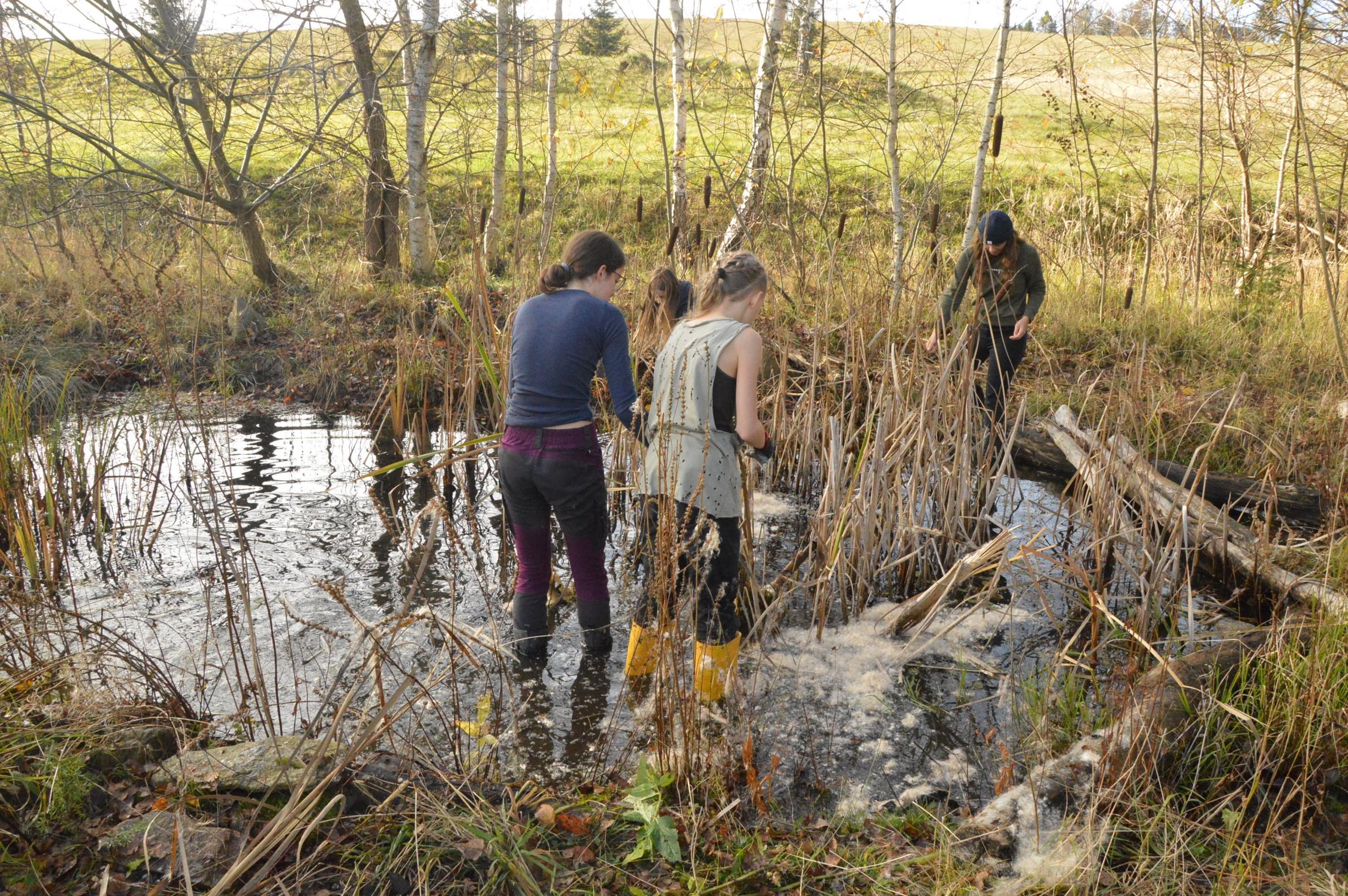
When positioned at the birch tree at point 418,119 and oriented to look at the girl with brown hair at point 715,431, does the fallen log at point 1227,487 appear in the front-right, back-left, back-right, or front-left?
front-left

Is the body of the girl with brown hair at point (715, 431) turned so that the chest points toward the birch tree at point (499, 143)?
no

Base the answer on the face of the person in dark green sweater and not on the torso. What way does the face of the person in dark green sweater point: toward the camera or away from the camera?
toward the camera

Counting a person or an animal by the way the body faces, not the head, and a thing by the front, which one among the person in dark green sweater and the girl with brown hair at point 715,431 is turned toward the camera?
the person in dark green sweater

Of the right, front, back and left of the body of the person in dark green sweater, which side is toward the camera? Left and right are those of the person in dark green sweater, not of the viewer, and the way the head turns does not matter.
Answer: front

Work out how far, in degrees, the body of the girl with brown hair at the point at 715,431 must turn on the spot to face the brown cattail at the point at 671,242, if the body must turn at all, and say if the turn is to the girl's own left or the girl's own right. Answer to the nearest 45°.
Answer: approximately 45° to the girl's own left

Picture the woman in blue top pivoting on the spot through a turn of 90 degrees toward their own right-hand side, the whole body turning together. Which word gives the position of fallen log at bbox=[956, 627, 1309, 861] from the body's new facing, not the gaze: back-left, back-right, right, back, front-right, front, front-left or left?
front

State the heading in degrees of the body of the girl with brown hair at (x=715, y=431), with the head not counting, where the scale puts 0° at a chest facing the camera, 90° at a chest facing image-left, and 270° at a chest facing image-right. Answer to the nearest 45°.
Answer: approximately 225°

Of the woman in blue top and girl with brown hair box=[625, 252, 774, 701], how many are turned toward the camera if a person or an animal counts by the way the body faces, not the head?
0

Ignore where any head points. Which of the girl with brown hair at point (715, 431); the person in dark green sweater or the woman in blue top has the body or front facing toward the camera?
the person in dark green sweater

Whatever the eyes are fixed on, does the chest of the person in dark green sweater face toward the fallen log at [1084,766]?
yes

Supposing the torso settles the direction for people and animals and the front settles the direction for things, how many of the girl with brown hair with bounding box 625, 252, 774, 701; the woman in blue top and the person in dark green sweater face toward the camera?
1

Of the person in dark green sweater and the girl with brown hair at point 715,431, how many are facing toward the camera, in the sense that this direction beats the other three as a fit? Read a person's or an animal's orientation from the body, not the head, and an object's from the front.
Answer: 1

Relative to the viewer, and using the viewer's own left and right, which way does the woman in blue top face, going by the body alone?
facing away from the viewer and to the right of the viewer

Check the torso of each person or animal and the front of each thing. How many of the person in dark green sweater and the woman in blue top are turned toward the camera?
1

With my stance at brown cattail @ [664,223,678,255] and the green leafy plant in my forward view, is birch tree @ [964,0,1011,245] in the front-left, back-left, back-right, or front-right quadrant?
back-left

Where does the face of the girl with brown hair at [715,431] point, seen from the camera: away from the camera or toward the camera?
away from the camera

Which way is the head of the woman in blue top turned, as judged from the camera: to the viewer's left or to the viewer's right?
to the viewer's right
